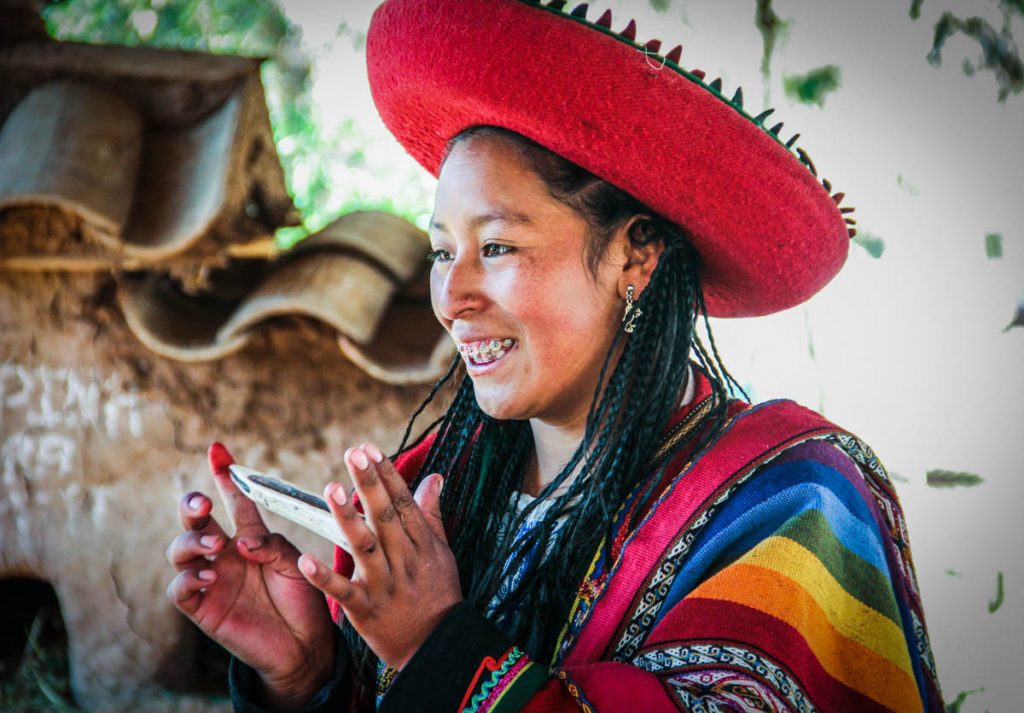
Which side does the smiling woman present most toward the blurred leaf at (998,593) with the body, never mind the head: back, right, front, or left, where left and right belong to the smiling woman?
back

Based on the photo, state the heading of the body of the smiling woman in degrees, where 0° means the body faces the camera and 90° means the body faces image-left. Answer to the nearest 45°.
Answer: approximately 45°

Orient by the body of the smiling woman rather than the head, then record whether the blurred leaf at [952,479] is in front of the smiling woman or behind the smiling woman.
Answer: behind

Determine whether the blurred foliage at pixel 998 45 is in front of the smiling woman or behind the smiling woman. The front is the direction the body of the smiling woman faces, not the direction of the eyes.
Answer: behind

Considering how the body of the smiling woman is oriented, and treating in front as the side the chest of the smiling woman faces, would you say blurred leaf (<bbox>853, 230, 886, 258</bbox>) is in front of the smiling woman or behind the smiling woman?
behind
